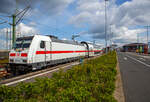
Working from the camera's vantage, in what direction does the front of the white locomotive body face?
facing the viewer and to the left of the viewer
